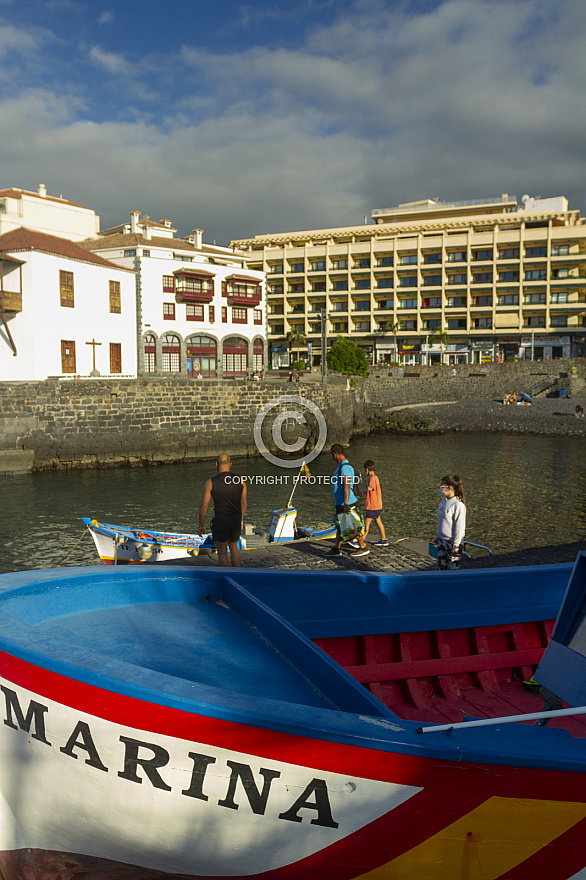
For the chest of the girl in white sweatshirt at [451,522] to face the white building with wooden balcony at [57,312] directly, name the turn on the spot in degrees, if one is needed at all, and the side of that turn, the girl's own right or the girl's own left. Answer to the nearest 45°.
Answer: approximately 90° to the girl's own right

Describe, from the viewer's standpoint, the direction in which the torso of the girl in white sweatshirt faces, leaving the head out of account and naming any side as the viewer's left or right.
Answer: facing the viewer and to the left of the viewer

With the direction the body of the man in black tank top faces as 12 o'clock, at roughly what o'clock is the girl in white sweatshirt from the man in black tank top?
The girl in white sweatshirt is roughly at 3 o'clock from the man in black tank top.

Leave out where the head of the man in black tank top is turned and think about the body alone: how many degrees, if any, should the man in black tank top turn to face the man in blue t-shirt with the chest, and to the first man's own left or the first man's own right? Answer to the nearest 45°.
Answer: approximately 45° to the first man's own right

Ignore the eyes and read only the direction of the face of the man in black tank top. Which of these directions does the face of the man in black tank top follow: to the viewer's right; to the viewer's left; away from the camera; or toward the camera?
away from the camera

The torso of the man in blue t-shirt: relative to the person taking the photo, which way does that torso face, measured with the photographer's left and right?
facing to the left of the viewer

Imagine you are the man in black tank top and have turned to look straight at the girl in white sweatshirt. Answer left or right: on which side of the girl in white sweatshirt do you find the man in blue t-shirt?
left

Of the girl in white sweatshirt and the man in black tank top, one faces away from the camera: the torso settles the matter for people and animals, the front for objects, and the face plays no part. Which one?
the man in black tank top

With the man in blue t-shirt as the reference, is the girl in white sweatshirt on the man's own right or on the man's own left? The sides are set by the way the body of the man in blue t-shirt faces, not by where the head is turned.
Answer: on the man's own left

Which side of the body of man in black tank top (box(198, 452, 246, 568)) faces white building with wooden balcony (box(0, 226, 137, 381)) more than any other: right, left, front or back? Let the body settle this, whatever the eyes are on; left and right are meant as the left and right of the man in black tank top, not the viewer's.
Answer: front

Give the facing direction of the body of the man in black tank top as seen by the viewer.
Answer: away from the camera
